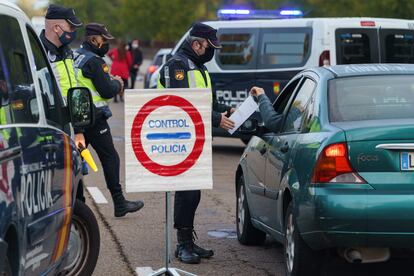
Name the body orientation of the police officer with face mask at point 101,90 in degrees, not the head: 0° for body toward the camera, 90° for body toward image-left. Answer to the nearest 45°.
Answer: approximately 270°

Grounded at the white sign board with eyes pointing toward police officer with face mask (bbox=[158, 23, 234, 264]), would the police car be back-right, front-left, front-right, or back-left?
back-left

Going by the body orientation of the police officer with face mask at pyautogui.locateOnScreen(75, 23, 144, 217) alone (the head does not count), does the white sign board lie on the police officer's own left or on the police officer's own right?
on the police officer's own right

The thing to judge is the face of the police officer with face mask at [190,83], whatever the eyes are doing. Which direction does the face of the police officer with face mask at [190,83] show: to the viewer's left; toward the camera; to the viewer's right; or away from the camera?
to the viewer's right

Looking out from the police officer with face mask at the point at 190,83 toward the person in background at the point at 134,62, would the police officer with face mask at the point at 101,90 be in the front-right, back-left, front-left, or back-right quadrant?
front-left

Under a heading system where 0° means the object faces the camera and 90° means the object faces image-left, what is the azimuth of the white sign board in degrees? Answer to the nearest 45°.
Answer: approximately 0°

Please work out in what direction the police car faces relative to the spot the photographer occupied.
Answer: facing away from the viewer and to the right of the viewer

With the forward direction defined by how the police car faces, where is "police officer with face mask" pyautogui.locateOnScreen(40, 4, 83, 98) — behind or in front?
in front
